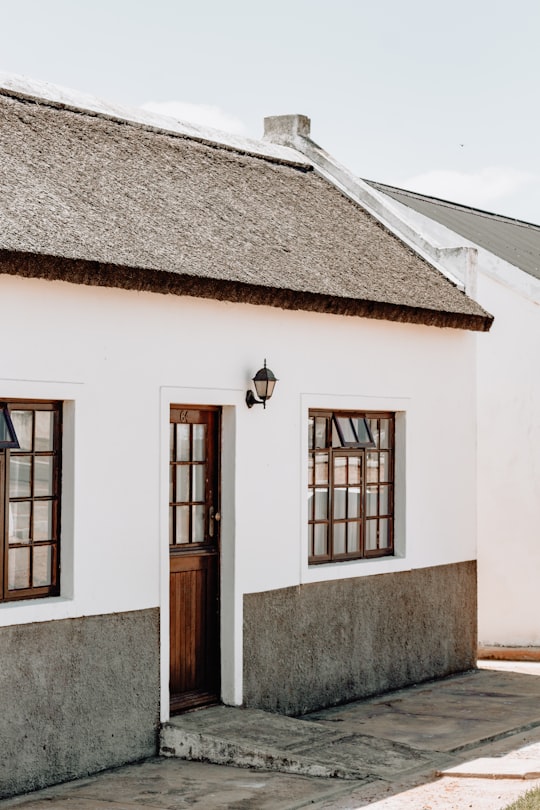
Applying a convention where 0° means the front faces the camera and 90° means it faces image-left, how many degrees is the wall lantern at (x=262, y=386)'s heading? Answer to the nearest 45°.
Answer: approximately 315°

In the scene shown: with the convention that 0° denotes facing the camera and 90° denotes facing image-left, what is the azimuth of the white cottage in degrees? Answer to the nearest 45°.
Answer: approximately 315°
